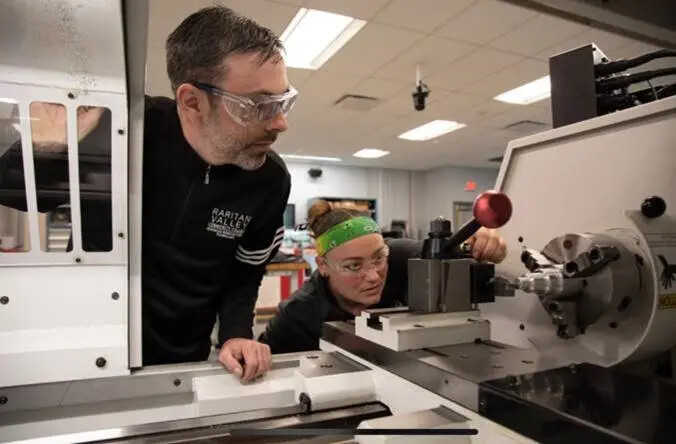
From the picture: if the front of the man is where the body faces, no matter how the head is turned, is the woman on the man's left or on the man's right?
on the man's left

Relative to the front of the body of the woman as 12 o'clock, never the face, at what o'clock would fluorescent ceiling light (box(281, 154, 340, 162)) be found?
The fluorescent ceiling light is roughly at 7 o'clock from the woman.

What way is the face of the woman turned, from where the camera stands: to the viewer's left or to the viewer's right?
to the viewer's right

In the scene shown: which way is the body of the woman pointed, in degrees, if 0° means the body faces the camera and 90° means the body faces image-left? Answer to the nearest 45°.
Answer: approximately 315°

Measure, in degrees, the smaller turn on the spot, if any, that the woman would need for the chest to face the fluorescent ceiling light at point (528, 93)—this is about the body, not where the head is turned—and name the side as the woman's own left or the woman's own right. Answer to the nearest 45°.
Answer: approximately 90° to the woman's own left

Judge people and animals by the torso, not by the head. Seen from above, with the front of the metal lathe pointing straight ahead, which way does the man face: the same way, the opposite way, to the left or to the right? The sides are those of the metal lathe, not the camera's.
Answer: the opposite way

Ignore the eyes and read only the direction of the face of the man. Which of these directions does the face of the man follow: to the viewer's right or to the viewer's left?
to the viewer's right

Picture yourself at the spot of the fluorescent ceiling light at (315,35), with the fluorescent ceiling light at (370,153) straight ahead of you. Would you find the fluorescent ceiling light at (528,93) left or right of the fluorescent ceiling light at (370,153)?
right
